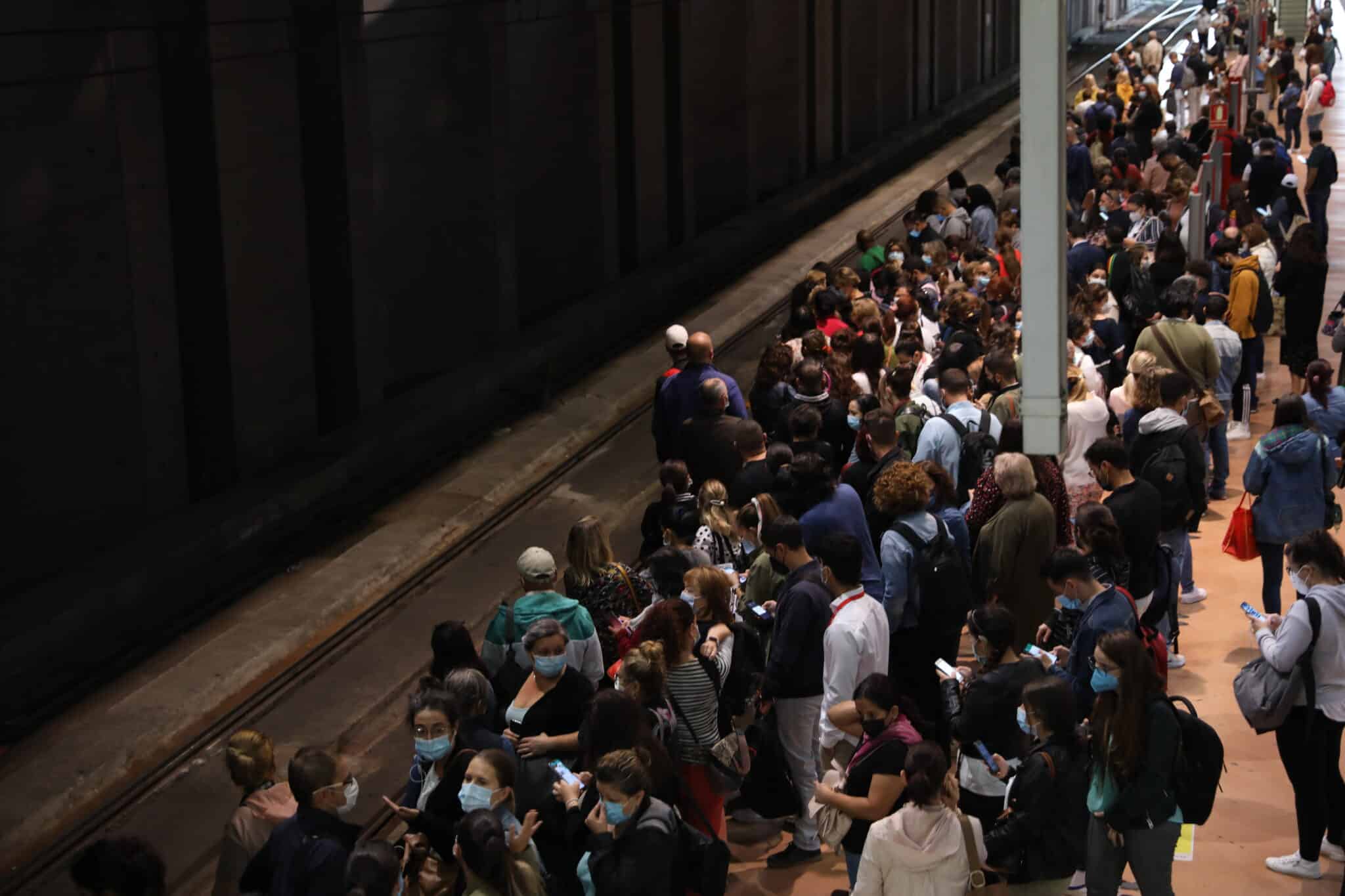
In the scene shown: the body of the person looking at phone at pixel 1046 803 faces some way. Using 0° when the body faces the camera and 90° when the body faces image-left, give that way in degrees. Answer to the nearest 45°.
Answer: approximately 90°

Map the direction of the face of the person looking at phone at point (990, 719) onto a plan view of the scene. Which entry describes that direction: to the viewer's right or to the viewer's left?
to the viewer's left

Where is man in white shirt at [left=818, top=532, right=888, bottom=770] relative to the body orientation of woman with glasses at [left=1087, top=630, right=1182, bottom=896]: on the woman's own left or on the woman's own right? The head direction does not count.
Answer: on the woman's own right
